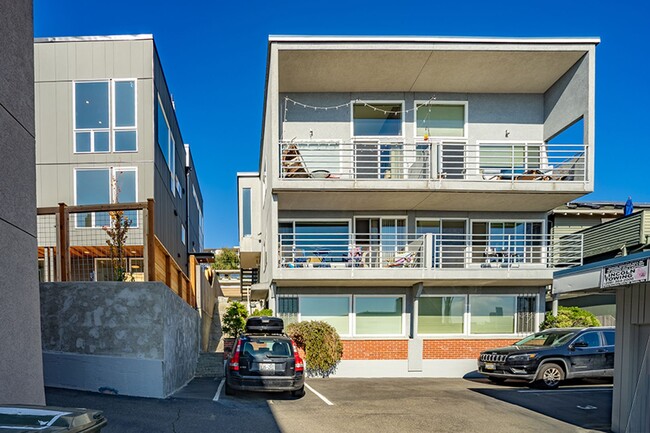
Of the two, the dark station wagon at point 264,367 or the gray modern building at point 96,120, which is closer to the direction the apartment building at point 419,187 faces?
the dark station wagon

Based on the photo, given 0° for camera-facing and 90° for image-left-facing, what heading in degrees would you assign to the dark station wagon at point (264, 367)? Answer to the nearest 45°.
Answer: approximately 180°

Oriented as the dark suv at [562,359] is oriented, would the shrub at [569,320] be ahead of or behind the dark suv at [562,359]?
behind

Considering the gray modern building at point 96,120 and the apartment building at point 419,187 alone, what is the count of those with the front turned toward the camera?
2

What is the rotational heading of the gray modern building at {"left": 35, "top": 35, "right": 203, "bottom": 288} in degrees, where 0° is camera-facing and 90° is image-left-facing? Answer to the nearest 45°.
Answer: approximately 0°

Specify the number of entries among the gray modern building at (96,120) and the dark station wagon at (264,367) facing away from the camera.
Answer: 1

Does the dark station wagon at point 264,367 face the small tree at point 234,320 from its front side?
yes
